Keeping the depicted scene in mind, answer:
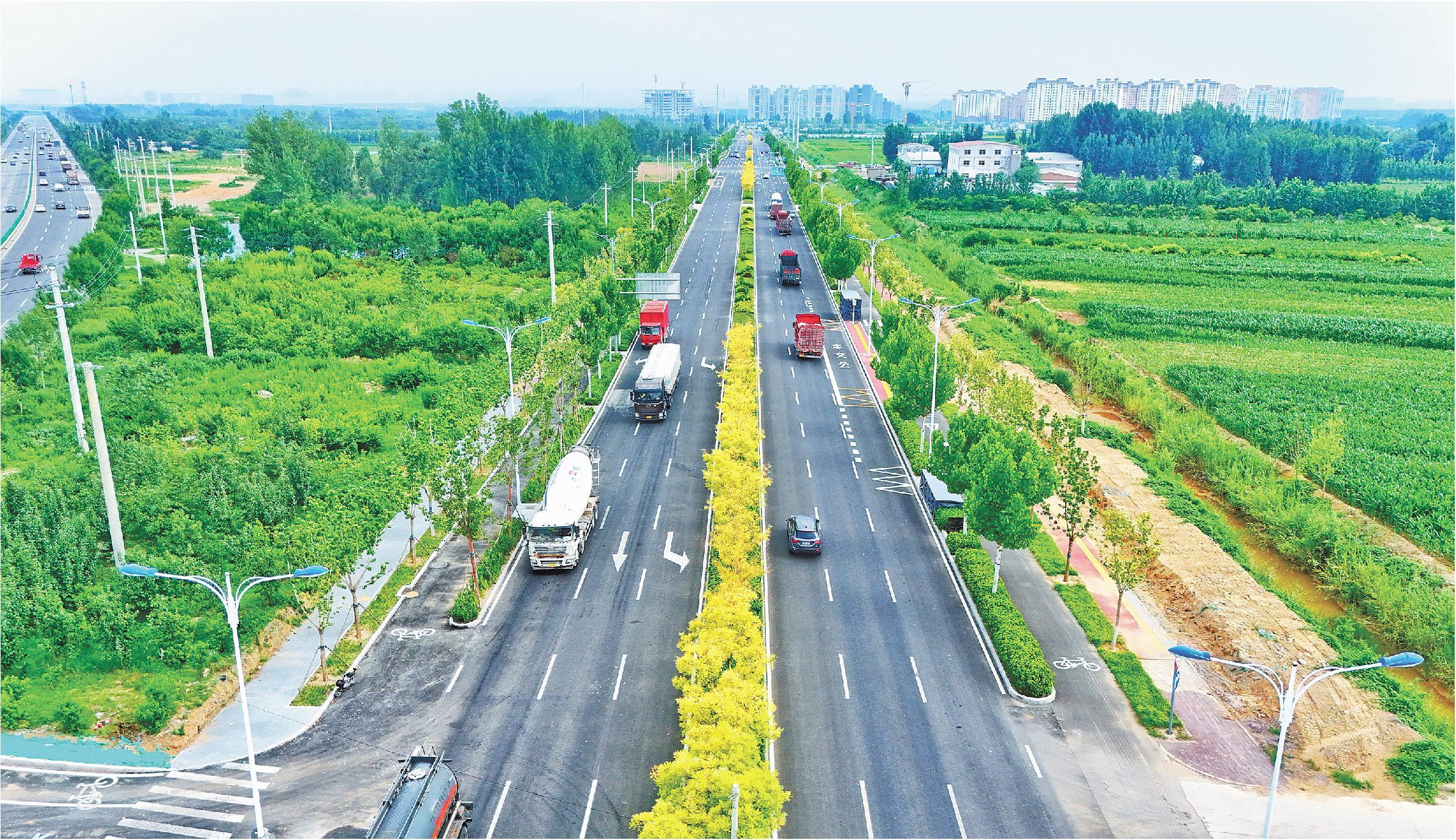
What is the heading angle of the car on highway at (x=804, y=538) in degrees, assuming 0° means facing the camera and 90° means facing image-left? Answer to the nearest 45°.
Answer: approximately 180°

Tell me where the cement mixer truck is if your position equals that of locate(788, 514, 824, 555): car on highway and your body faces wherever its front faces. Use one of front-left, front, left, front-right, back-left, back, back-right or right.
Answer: left

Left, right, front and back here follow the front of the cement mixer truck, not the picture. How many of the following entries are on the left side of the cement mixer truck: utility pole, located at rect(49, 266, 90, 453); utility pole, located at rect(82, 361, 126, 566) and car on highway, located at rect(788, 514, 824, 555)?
1

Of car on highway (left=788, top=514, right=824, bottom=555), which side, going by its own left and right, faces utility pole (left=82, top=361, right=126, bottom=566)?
left

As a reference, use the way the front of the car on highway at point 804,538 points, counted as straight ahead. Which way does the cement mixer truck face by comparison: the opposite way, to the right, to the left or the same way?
the opposite way

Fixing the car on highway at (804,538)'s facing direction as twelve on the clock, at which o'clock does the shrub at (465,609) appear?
The shrub is roughly at 8 o'clock from the car on highway.

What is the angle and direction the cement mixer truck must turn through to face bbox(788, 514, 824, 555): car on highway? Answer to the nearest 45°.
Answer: approximately 90° to its left

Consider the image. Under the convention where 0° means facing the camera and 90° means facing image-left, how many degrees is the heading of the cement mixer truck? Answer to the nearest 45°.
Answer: approximately 0°

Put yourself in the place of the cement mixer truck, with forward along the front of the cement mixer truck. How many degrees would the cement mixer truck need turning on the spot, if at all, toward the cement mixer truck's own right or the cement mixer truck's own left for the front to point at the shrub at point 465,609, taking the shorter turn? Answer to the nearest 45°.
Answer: approximately 45° to the cement mixer truck's own right

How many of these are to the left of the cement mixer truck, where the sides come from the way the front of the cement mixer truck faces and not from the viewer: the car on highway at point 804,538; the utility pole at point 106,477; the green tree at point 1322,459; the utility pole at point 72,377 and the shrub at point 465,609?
2

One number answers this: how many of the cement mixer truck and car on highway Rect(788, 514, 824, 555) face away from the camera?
1
